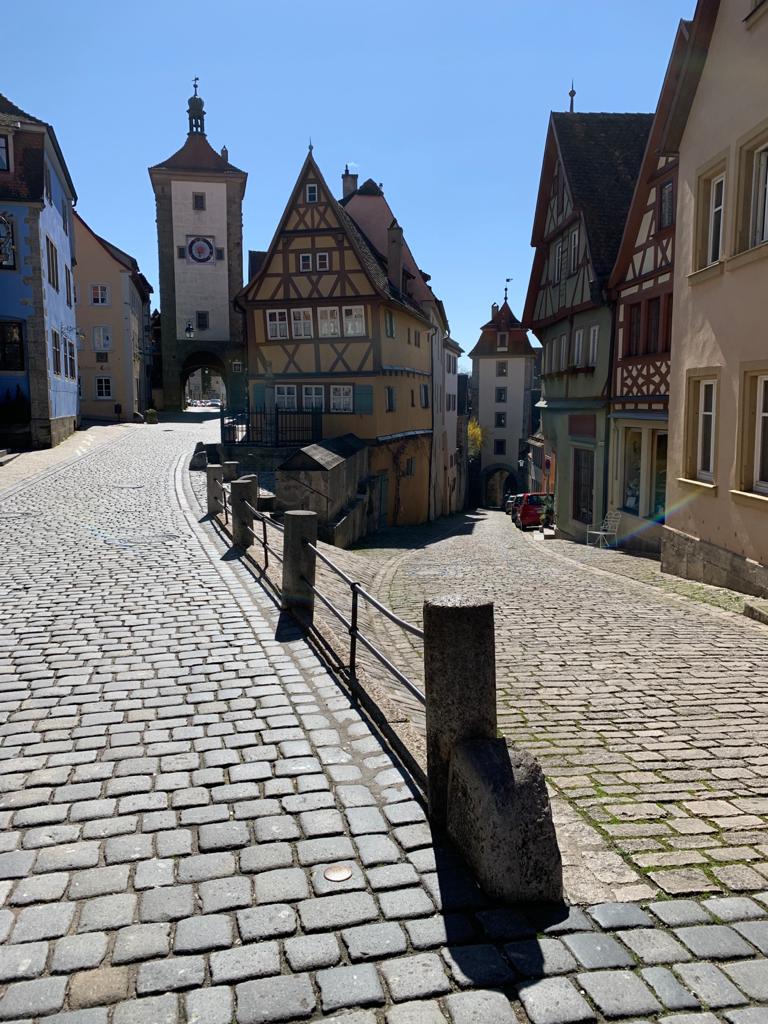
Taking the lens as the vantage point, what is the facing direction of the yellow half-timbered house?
facing the viewer

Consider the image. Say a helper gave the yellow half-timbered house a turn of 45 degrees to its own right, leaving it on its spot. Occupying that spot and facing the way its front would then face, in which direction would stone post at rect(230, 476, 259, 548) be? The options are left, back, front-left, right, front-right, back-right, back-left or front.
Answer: front-left

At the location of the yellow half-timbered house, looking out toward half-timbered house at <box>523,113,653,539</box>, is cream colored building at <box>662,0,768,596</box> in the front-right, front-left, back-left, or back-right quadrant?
front-right

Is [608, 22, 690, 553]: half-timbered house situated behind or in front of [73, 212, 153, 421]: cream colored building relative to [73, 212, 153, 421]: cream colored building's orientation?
in front

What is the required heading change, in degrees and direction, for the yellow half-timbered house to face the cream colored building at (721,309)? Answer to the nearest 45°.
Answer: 0° — it already faces it

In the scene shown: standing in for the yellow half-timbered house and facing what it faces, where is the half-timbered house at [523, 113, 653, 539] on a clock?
The half-timbered house is roughly at 10 o'clock from the yellow half-timbered house.

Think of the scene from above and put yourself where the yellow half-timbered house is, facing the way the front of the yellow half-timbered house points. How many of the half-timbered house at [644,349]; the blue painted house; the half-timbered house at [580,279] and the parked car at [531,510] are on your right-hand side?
1

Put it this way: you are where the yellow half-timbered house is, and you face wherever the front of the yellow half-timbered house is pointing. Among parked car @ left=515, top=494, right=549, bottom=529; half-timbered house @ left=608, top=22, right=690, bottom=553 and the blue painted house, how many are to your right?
1

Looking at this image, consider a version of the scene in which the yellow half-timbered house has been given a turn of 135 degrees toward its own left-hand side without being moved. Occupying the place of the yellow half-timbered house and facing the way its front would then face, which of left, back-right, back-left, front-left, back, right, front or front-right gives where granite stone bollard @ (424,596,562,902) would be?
back-right

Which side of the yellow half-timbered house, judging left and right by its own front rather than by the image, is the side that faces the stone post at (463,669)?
front

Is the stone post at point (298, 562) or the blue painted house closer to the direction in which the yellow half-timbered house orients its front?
the stone post

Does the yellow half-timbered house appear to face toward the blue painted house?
no

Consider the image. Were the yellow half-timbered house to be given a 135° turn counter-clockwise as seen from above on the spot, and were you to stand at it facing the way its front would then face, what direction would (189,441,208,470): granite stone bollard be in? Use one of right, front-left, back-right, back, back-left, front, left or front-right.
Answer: back

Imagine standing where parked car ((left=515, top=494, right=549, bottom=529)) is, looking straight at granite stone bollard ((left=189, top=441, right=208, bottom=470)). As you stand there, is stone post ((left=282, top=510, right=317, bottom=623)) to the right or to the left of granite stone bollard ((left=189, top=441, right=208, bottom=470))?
left

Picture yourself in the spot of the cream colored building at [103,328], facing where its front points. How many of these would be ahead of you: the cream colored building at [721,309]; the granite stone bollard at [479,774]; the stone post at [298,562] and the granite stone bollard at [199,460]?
4

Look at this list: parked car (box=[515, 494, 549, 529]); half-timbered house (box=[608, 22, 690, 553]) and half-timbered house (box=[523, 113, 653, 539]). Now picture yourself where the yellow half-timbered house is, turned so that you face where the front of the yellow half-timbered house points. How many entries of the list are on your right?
0
